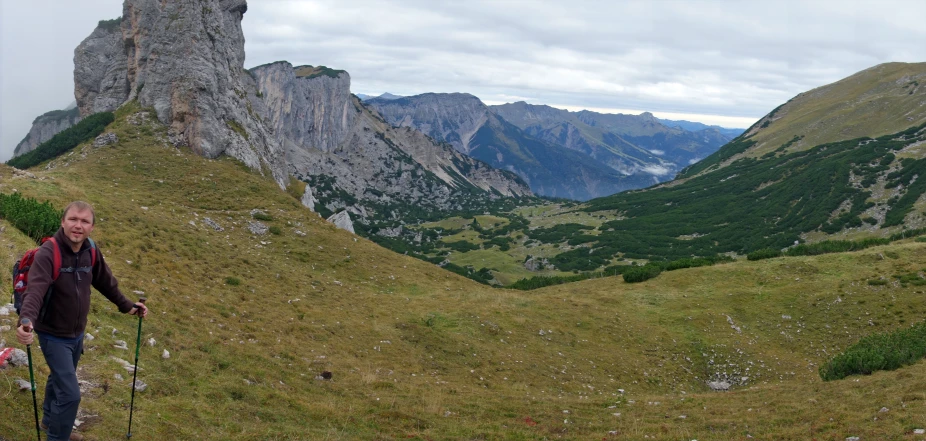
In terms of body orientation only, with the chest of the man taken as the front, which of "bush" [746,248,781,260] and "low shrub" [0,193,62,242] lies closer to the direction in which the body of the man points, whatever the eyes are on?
the bush

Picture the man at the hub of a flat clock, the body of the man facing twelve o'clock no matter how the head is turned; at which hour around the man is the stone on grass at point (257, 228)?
The stone on grass is roughly at 8 o'clock from the man.

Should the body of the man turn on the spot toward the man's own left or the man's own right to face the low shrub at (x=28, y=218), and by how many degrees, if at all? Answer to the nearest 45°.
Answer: approximately 135° to the man's own left

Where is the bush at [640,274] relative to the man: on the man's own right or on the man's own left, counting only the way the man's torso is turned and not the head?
on the man's own left

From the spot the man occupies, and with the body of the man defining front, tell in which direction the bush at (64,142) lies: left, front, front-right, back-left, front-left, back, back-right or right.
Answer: back-left

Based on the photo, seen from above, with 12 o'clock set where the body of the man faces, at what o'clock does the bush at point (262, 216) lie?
The bush is roughly at 8 o'clock from the man.

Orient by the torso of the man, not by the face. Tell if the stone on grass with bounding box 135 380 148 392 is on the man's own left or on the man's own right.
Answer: on the man's own left

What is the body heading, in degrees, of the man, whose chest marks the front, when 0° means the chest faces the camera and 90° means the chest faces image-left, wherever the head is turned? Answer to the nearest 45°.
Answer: approximately 315°
